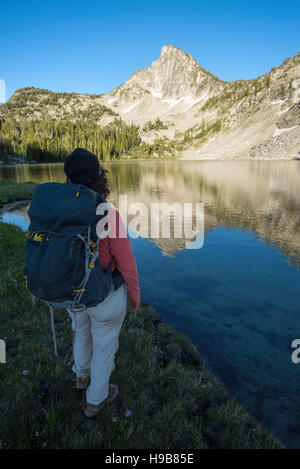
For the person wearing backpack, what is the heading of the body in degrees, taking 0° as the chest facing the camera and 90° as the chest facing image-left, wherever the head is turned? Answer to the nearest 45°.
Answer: approximately 225°
